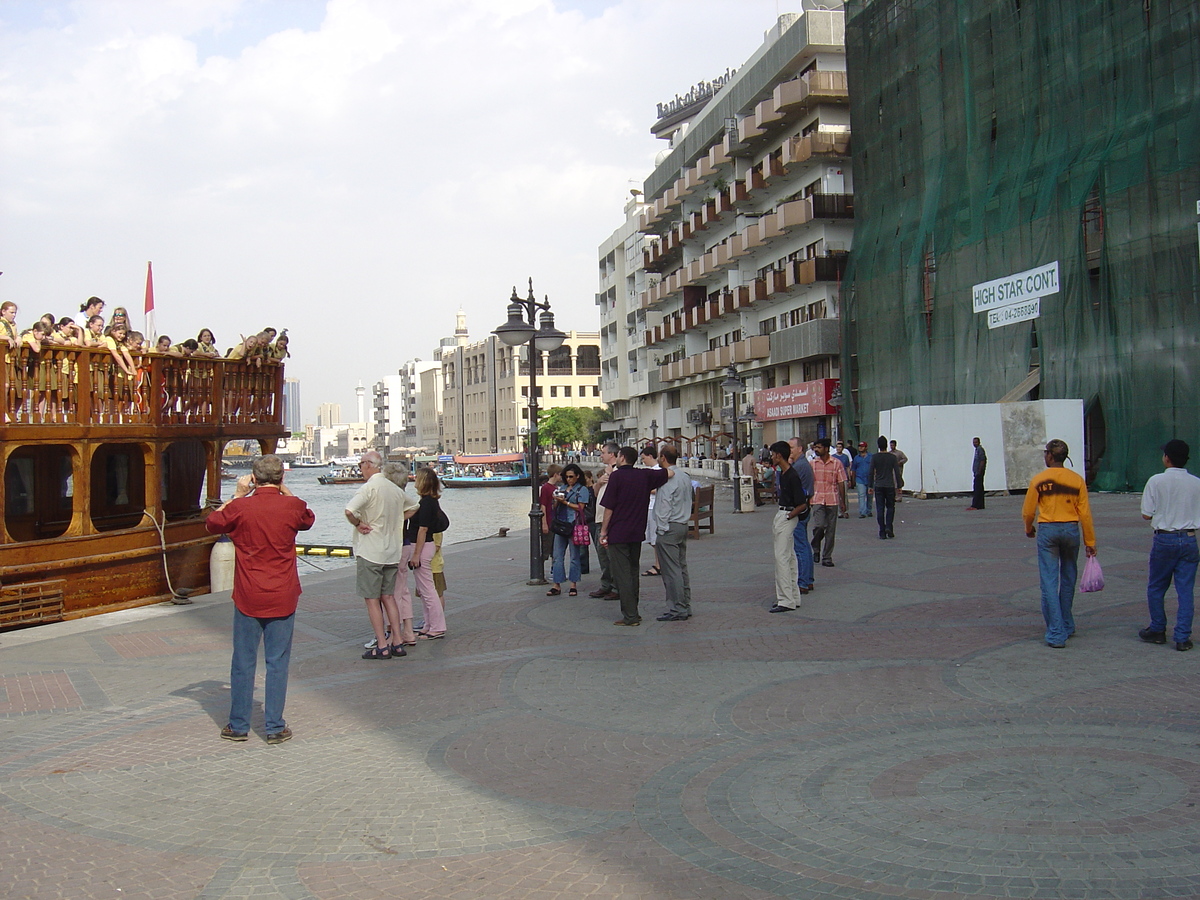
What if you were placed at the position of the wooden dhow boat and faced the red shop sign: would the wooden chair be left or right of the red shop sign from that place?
right

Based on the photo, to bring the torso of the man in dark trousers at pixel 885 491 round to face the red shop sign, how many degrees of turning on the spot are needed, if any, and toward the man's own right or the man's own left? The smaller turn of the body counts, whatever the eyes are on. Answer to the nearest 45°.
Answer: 0° — they already face it

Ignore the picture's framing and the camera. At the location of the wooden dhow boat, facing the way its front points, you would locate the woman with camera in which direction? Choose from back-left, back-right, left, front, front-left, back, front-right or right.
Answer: left

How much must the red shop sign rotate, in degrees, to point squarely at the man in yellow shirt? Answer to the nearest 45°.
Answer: approximately 45° to its left

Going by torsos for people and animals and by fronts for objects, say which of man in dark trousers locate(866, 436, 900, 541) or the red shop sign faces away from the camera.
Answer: the man in dark trousers

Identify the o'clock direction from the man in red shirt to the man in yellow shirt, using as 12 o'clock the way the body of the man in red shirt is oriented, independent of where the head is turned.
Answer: The man in yellow shirt is roughly at 3 o'clock from the man in red shirt.

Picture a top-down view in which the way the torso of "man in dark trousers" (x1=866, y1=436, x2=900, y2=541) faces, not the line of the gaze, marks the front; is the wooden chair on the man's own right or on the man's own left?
on the man's own left

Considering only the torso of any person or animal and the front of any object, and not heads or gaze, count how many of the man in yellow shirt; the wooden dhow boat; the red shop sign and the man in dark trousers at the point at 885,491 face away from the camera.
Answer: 2

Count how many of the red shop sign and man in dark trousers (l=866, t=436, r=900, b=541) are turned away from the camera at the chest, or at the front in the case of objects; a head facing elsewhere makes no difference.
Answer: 1

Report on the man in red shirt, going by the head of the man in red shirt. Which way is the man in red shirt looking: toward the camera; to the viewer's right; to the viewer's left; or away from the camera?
away from the camera

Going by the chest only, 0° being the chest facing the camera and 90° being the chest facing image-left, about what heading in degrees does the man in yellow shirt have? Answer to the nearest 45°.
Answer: approximately 180°

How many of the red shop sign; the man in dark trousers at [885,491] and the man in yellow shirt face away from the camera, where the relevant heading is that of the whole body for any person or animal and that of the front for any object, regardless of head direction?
2

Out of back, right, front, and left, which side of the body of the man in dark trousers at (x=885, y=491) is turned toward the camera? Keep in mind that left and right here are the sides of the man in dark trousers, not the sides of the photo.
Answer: back

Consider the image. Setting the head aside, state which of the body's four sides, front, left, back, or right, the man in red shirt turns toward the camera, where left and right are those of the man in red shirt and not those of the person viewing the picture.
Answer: back
